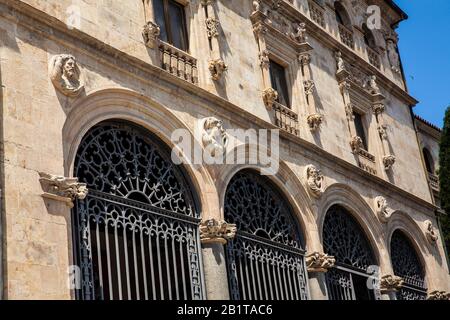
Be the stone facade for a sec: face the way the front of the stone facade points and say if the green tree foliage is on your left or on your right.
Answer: on your left
